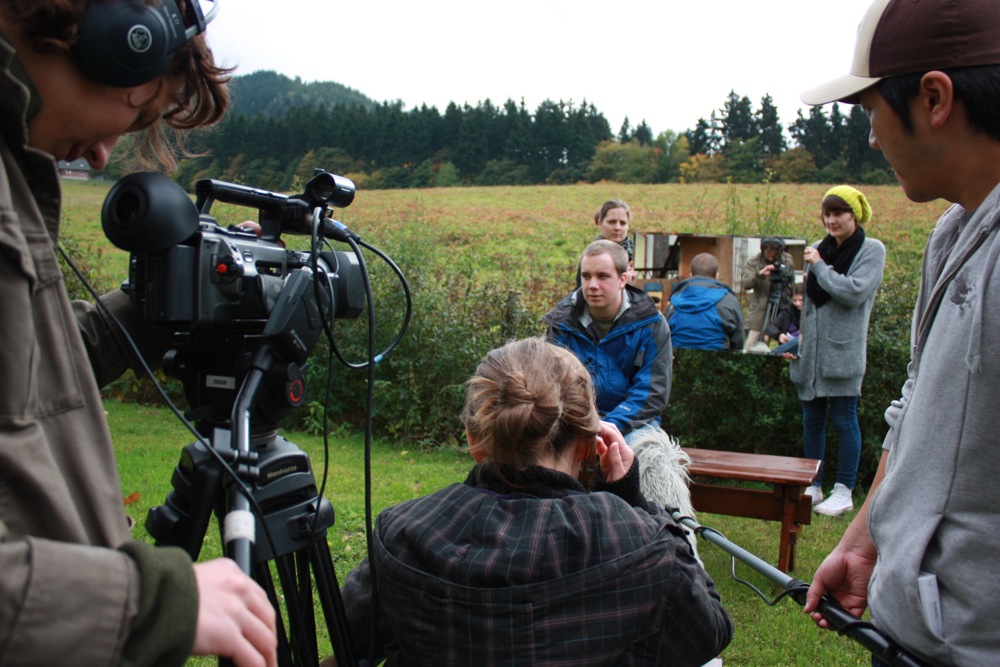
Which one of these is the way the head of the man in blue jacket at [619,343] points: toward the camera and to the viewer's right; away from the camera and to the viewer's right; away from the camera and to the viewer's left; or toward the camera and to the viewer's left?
toward the camera and to the viewer's left

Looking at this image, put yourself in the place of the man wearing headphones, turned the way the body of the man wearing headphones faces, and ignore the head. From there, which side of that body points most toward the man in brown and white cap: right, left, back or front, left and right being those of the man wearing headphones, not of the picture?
front

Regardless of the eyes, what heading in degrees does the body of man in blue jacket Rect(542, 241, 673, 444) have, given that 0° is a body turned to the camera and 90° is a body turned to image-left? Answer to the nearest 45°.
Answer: approximately 45°

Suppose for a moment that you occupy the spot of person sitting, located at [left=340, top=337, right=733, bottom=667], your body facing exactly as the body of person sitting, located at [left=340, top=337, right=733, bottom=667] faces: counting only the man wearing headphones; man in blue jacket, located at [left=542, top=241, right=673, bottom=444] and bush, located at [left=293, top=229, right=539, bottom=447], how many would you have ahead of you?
2

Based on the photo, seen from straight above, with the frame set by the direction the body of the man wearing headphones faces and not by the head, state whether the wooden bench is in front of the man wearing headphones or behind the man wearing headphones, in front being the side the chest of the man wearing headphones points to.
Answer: in front

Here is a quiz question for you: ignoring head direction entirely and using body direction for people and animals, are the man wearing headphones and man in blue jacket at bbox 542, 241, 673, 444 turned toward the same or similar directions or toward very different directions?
very different directions

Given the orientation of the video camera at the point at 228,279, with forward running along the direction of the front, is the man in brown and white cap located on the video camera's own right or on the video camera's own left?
on the video camera's own right

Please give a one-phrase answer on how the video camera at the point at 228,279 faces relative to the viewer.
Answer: facing away from the viewer and to the right of the viewer

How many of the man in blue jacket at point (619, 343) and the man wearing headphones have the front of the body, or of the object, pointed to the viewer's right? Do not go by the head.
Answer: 1

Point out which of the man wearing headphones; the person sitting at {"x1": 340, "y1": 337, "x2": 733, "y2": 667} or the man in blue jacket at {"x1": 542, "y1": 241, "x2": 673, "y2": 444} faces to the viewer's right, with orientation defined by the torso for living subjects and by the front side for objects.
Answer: the man wearing headphones

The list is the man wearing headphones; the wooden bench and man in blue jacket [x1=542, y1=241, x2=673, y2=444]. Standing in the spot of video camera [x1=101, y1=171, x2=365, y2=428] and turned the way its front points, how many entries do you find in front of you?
2

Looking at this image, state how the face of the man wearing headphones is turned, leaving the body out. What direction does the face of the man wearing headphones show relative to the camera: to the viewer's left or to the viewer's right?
to the viewer's right

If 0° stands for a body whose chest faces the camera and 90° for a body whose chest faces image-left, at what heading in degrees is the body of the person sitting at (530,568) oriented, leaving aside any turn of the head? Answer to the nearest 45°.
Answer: approximately 180°

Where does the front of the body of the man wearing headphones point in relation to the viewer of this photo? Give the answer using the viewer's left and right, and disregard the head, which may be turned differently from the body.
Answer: facing to the right of the viewer

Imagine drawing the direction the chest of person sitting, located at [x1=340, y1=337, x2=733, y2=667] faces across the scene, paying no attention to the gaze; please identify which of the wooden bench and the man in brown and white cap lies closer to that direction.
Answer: the wooden bench

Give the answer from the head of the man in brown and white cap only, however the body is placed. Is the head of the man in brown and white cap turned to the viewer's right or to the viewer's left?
to the viewer's left
